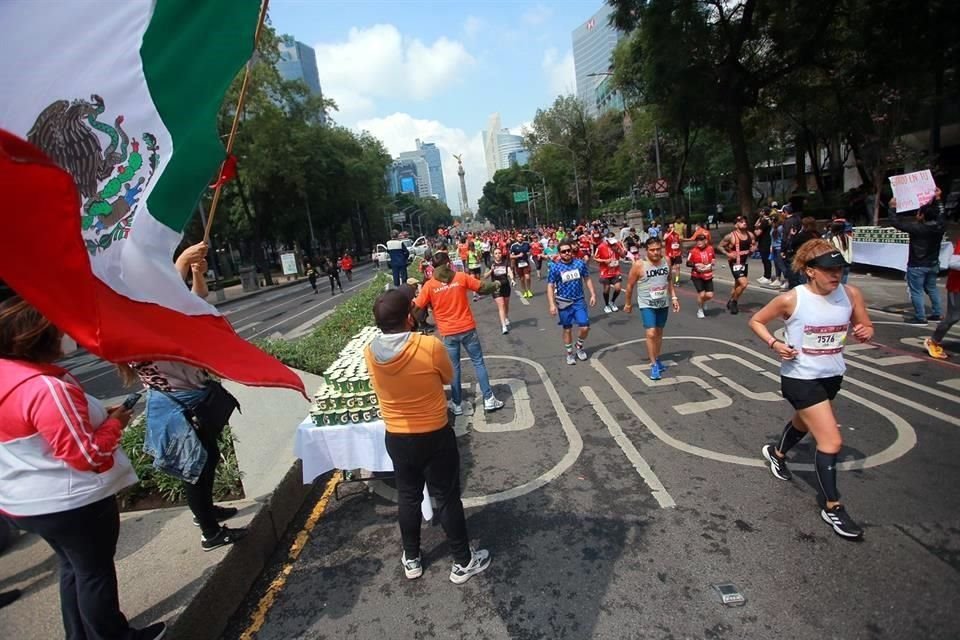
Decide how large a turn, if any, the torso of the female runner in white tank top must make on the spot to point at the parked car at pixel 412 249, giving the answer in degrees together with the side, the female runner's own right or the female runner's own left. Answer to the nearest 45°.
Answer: approximately 180°

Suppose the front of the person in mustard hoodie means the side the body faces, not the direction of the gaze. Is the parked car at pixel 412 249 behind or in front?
in front

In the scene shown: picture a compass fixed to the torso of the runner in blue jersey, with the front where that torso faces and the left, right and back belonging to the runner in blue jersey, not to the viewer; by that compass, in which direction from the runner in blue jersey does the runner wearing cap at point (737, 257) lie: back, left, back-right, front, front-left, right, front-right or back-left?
back-left

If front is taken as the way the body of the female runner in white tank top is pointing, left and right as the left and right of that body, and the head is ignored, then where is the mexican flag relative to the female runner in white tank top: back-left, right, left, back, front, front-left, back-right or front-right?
right

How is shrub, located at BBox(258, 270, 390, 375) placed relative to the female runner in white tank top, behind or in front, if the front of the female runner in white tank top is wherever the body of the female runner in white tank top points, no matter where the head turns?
behind

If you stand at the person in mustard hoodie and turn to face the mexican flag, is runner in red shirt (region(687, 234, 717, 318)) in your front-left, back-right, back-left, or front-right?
back-right

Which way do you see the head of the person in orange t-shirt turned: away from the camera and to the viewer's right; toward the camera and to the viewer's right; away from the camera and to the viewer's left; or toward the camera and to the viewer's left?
away from the camera and to the viewer's right

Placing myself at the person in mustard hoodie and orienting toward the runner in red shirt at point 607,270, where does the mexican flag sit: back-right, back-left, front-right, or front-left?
back-left

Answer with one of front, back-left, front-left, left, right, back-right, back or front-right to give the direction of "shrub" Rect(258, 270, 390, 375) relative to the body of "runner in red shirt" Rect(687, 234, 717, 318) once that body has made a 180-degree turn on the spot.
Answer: back-left

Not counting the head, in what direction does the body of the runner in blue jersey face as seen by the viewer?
toward the camera

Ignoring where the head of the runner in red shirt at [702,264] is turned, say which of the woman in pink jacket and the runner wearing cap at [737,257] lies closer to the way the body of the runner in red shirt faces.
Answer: the woman in pink jacket

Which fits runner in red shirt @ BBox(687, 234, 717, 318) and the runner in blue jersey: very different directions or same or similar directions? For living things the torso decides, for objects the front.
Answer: same or similar directions

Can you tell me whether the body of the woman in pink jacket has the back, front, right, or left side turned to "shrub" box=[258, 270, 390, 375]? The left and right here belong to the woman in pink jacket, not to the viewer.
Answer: front

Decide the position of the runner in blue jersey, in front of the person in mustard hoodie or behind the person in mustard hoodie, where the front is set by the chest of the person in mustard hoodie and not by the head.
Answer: in front

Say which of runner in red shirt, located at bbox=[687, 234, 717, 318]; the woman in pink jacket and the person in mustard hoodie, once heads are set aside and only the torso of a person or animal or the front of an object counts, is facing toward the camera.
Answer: the runner in red shirt

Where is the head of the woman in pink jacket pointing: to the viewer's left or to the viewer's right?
to the viewer's right

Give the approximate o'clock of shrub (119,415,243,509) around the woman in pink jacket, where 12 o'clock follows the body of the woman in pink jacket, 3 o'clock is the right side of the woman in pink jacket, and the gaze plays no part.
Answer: The shrub is roughly at 11 o'clock from the woman in pink jacket.

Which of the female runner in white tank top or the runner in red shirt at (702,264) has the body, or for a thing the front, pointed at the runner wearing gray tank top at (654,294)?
the runner in red shirt
